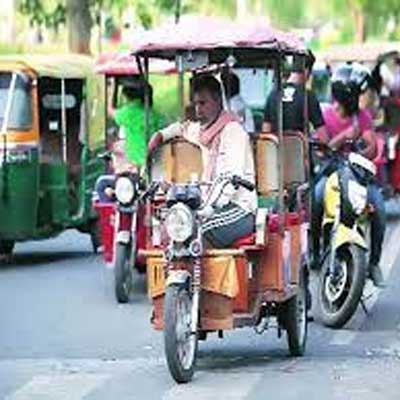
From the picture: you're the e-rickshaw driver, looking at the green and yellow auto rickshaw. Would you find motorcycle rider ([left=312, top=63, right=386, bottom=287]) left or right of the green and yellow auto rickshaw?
right

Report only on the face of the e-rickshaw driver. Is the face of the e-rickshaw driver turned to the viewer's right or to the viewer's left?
to the viewer's left

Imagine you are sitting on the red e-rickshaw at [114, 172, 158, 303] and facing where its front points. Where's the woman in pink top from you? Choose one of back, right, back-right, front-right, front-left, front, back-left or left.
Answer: left

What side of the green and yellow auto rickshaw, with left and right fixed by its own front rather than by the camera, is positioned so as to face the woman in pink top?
left

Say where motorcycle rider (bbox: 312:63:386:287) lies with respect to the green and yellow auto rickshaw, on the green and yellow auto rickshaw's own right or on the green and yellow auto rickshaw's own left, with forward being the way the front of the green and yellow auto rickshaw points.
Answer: on the green and yellow auto rickshaw's own left

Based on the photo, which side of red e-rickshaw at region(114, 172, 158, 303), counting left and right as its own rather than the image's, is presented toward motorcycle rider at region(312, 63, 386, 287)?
left

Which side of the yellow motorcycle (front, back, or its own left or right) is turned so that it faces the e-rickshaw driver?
right

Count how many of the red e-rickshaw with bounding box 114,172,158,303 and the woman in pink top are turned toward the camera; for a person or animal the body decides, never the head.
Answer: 2

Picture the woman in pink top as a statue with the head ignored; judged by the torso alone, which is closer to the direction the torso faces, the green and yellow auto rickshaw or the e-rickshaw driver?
the e-rickshaw driver

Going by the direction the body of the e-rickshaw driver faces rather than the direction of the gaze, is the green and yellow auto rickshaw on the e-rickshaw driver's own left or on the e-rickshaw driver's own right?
on the e-rickshaw driver's own right
